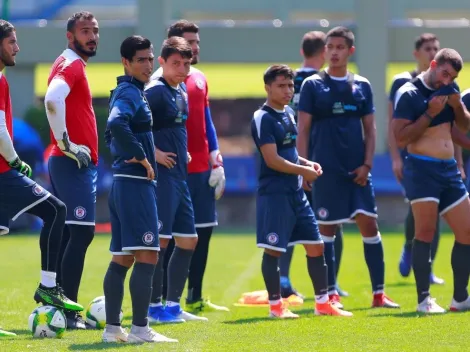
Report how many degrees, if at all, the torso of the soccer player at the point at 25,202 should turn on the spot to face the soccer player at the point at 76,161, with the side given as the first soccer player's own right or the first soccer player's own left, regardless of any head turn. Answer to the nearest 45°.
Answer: approximately 45° to the first soccer player's own left

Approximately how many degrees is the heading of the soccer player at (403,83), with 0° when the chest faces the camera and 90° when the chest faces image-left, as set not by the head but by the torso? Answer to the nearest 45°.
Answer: approximately 315°

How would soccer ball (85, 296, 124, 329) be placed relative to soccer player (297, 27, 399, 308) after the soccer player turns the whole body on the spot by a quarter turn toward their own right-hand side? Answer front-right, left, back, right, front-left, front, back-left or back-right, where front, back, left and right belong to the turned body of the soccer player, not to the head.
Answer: front-left

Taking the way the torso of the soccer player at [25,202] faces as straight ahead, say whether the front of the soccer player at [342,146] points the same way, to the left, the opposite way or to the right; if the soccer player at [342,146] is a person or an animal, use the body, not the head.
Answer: to the right

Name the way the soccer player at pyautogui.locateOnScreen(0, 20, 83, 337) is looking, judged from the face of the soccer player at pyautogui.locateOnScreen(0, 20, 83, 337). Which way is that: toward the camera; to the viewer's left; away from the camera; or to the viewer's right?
to the viewer's right

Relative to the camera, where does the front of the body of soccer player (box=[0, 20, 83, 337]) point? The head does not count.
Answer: to the viewer's right

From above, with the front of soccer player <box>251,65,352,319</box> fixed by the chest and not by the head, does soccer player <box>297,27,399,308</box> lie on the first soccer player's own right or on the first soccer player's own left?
on the first soccer player's own left

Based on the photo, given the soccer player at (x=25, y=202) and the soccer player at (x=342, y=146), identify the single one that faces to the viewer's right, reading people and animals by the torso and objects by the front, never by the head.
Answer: the soccer player at (x=25, y=202)

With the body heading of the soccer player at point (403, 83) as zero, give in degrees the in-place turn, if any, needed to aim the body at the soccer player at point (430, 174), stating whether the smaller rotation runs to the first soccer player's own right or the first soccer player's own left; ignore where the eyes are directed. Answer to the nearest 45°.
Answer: approximately 45° to the first soccer player's own right

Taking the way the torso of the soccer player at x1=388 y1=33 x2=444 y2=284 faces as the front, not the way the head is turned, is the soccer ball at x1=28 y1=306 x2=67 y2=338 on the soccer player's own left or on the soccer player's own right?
on the soccer player's own right

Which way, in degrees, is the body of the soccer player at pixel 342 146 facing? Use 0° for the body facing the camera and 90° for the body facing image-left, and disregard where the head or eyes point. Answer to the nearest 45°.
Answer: approximately 0°
